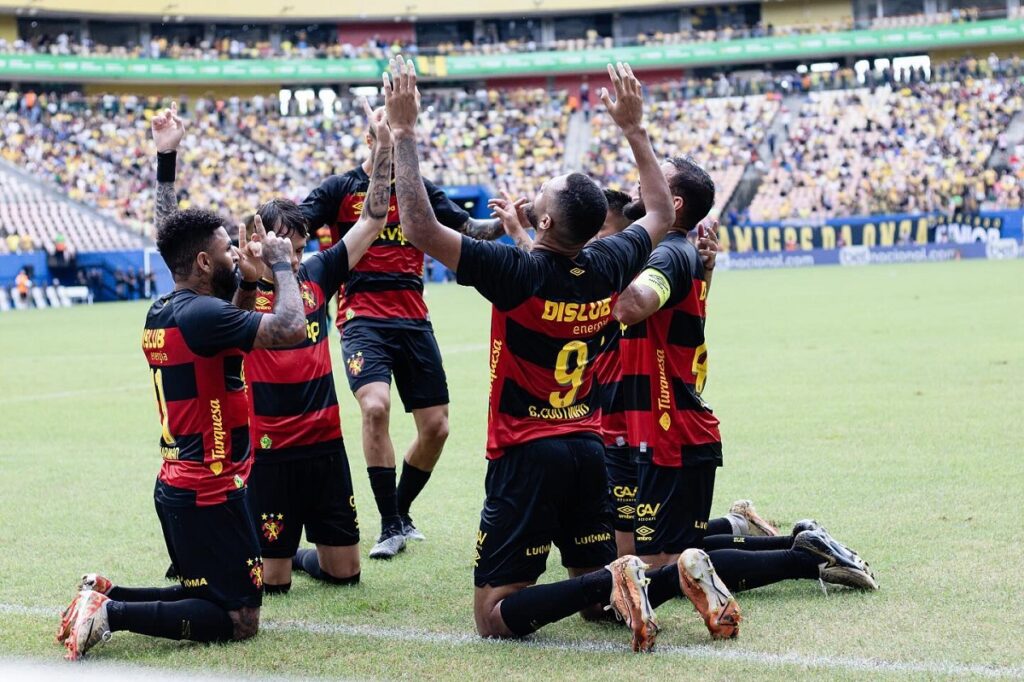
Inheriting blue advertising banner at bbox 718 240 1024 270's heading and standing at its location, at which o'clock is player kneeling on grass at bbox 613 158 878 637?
The player kneeling on grass is roughly at 12 o'clock from the blue advertising banner.

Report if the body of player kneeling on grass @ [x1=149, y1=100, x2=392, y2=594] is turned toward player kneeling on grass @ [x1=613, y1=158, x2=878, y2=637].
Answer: no

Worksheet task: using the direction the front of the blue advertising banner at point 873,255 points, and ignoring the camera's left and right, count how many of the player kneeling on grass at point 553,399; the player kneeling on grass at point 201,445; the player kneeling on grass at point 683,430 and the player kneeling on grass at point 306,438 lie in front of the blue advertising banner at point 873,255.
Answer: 4

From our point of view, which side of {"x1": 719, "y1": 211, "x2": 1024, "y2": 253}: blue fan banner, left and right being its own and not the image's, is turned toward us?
front

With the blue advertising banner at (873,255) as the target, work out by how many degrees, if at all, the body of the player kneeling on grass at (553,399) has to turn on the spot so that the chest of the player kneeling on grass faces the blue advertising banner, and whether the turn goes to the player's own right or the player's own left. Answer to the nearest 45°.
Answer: approximately 45° to the player's own right

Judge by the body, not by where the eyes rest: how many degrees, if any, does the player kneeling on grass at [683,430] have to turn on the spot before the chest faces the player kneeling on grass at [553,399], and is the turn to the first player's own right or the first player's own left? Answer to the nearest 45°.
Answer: approximately 45° to the first player's own left

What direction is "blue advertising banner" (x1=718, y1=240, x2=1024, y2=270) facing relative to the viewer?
toward the camera

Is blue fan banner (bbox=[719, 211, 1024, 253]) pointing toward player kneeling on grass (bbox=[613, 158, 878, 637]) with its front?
yes

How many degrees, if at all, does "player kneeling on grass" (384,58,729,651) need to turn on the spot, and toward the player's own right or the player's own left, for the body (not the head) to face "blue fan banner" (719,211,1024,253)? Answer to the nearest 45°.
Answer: approximately 45° to the player's own right

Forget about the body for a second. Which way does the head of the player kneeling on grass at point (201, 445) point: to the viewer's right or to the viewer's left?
to the viewer's right

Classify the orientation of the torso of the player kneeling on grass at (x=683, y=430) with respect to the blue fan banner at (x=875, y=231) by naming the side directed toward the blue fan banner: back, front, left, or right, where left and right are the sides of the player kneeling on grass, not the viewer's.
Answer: right

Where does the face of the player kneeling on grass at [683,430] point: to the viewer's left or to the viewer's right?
to the viewer's left
